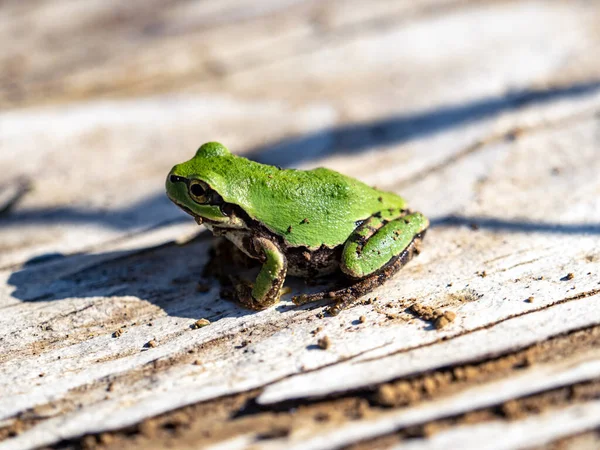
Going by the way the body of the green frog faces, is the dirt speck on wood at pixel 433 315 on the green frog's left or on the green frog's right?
on the green frog's left

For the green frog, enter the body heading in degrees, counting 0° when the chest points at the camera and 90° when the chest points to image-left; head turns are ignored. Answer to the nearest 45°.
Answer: approximately 90°

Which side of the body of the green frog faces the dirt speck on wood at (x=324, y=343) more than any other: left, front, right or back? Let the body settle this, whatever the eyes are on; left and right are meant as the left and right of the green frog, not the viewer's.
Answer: left
